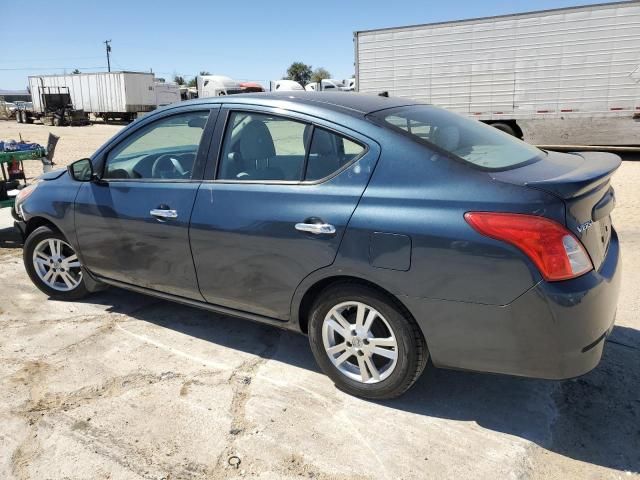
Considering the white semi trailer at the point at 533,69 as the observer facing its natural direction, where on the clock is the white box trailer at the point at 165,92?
The white box trailer is roughly at 6 o'clock from the white semi trailer.

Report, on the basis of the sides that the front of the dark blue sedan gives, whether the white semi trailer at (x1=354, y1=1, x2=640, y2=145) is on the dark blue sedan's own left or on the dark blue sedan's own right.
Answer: on the dark blue sedan's own right

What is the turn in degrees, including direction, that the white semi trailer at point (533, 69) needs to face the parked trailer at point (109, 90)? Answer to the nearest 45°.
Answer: approximately 180°

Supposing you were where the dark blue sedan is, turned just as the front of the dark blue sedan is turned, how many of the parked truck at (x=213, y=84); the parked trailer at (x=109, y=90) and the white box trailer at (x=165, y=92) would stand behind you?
0

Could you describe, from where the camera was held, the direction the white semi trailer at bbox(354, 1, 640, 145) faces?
facing the viewer and to the right of the viewer

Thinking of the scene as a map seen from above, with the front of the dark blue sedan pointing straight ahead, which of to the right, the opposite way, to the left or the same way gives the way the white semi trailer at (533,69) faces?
the opposite way

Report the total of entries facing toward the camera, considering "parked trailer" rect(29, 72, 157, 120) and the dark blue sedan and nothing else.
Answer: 0

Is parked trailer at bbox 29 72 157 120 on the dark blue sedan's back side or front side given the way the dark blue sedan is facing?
on the front side

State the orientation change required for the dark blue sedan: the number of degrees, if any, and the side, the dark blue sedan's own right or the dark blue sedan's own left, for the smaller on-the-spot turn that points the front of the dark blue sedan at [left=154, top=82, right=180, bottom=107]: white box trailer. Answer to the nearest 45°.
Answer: approximately 45° to the dark blue sedan's own right

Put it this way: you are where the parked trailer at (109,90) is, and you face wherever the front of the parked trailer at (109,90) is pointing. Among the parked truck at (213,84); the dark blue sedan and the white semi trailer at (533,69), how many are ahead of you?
0

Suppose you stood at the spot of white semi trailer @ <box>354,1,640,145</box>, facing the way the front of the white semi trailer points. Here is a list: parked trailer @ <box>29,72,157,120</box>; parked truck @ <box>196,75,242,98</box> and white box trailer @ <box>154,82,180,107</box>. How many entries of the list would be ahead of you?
0

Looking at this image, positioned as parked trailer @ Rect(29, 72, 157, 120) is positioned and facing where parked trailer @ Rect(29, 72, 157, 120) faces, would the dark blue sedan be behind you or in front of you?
behind

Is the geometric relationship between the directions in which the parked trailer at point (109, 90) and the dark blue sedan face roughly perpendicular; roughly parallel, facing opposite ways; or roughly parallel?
roughly parallel

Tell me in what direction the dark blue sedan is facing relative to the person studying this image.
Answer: facing away from the viewer and to the left of the viewer
